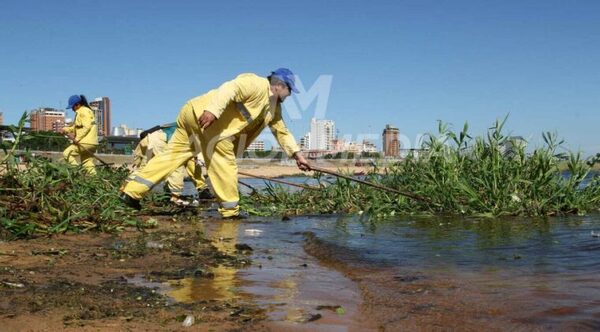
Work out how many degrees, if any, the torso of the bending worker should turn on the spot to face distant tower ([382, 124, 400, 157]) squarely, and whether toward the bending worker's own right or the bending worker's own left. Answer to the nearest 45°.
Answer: approximately 45° to the bending worker's own left

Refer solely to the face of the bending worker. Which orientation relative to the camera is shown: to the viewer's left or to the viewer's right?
to the viewer's right

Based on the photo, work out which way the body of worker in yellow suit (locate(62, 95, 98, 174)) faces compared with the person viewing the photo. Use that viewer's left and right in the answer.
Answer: facing to the left of the viewer

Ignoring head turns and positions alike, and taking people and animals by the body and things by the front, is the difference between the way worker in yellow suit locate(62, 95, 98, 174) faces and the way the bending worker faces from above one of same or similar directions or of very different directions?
very different directions

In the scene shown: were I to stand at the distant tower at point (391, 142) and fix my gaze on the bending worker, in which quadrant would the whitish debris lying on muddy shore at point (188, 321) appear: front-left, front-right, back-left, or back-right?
front-left

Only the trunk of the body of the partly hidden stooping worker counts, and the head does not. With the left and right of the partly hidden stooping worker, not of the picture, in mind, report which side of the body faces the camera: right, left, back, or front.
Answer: right

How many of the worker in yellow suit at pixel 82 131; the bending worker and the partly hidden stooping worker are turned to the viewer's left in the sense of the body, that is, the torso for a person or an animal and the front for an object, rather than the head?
1

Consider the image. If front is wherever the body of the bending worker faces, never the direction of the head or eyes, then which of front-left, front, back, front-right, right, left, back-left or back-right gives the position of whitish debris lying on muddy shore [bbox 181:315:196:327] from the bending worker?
right

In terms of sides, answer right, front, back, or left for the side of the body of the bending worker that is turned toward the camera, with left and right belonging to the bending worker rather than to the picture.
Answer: right

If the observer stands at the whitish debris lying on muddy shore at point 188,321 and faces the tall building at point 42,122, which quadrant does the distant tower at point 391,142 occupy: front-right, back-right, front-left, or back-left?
front-right
